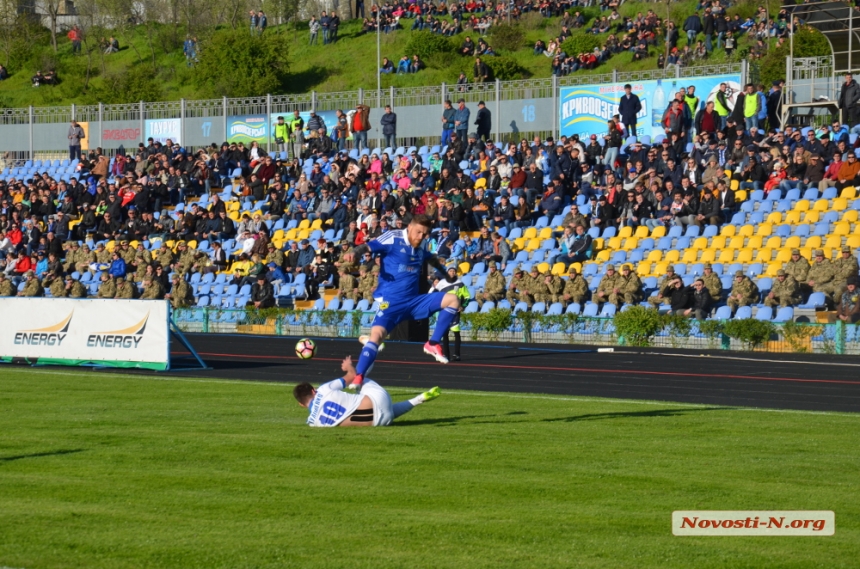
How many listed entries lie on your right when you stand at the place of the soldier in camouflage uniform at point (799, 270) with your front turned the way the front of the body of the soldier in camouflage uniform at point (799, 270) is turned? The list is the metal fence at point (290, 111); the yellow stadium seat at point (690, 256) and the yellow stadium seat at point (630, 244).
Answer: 3

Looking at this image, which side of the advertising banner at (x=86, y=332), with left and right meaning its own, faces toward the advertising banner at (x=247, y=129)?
back

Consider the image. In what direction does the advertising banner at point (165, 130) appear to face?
toward the camera

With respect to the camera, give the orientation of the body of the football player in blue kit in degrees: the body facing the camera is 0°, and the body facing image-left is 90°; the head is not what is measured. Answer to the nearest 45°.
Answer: approximately 315°

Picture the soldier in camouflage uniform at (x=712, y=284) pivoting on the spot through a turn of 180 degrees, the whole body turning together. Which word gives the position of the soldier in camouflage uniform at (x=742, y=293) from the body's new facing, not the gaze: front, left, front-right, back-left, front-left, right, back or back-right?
right

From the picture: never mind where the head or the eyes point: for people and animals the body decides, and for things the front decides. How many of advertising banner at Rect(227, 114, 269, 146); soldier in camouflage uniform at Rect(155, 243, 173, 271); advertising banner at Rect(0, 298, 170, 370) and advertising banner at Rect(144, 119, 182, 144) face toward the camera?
4

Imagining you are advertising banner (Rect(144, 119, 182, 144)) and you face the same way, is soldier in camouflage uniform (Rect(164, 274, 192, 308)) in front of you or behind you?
in front

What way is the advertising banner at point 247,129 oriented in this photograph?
toward the camera

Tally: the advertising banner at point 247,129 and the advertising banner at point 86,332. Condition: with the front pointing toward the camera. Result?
2

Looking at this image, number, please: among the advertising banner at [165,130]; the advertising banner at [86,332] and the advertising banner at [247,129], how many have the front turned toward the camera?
3

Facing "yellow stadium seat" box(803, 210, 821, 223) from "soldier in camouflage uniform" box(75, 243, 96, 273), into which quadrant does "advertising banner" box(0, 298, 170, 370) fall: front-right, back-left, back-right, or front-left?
front-right

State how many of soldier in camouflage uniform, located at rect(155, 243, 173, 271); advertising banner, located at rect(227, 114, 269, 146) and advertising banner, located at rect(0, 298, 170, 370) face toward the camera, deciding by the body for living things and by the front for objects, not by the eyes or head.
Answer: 3

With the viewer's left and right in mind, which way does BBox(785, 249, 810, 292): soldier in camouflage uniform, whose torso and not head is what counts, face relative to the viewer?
facing the viewer and to the left of the viewer

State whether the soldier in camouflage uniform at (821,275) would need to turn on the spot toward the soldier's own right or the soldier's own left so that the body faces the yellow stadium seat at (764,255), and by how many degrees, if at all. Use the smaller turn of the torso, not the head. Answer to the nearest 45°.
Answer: approximately 90° to the soldier's own right

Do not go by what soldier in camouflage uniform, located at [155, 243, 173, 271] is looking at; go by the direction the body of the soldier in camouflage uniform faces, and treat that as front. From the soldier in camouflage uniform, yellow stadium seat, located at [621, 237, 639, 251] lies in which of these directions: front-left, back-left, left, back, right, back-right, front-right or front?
front-left

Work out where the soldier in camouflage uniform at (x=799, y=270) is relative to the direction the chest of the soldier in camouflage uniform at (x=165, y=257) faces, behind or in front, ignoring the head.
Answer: in front

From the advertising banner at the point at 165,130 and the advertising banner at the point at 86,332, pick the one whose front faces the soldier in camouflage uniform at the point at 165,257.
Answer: the advertising banner at the point at 165,130
